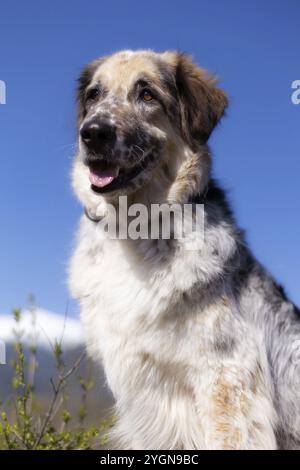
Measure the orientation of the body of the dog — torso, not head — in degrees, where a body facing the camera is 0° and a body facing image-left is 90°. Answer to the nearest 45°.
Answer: approximately 45°

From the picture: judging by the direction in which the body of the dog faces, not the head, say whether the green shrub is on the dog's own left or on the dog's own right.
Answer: on the dog's own right
